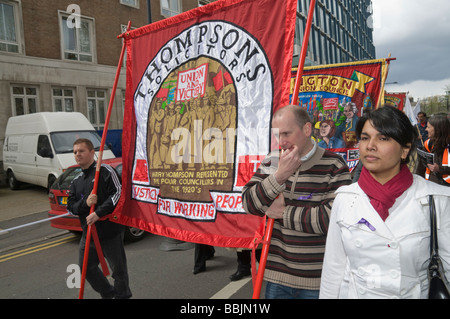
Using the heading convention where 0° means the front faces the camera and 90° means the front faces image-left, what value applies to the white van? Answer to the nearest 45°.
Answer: approximately 315°

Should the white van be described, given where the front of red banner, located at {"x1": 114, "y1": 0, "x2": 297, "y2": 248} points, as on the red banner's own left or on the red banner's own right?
on the red banner's own right

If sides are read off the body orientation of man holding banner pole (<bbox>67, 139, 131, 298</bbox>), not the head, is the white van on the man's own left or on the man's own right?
on the man's own right

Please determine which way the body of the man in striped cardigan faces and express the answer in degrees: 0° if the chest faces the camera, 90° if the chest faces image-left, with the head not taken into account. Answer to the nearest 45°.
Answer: approximately 45°

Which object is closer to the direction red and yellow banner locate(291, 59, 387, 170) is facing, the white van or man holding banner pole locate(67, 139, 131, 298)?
the man holding banner pole

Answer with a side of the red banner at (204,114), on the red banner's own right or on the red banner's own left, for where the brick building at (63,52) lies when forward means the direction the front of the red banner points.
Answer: on the red banner's own right

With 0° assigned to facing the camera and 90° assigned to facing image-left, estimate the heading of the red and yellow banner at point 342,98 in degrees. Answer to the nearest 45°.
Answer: approximately 45°

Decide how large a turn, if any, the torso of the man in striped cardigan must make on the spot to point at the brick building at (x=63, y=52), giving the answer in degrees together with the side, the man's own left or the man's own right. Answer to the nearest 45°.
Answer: approximately 90° to the man's own right

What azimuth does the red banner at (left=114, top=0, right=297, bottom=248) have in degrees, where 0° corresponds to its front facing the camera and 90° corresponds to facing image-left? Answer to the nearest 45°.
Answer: approximately 45°

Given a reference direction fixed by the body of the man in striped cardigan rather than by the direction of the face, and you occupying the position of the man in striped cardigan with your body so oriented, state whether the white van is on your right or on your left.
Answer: on your right
